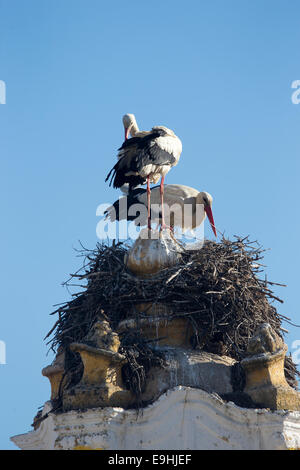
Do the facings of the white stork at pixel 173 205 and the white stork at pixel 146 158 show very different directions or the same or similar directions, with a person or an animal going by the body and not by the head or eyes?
same or similar directions

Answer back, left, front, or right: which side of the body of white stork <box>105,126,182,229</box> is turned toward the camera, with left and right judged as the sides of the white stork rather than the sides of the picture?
right

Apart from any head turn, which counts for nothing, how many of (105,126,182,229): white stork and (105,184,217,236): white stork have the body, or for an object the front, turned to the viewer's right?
2

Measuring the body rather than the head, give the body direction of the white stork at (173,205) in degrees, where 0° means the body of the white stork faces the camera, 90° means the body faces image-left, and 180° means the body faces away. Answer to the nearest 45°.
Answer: approximately 270°
